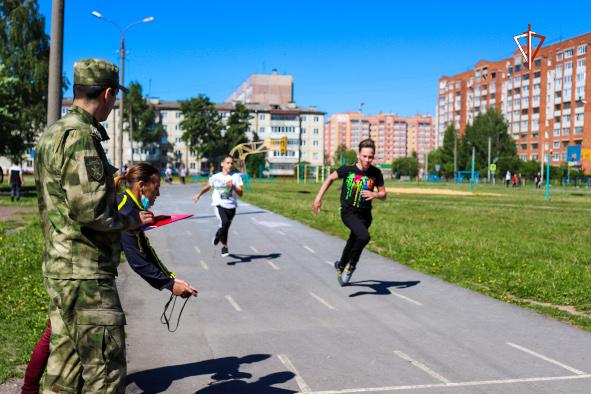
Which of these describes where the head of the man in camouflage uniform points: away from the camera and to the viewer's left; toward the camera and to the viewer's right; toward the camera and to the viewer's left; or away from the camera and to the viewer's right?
away from the camera and to the viewer's right

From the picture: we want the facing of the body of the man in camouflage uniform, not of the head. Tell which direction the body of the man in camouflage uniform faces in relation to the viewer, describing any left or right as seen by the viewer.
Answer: facing away from the viewer and to the right of the viewer

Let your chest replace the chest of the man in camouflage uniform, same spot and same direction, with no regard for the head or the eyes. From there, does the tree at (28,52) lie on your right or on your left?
on your left

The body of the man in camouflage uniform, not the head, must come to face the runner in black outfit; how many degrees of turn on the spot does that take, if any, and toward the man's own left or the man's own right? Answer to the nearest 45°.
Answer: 0° — they already face them

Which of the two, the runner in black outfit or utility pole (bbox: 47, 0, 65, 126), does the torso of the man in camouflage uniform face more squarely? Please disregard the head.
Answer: the runner in black outfit

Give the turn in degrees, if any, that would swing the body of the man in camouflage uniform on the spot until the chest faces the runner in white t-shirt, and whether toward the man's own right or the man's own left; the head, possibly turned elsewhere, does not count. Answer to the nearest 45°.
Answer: approximately 45° to the man's own left
